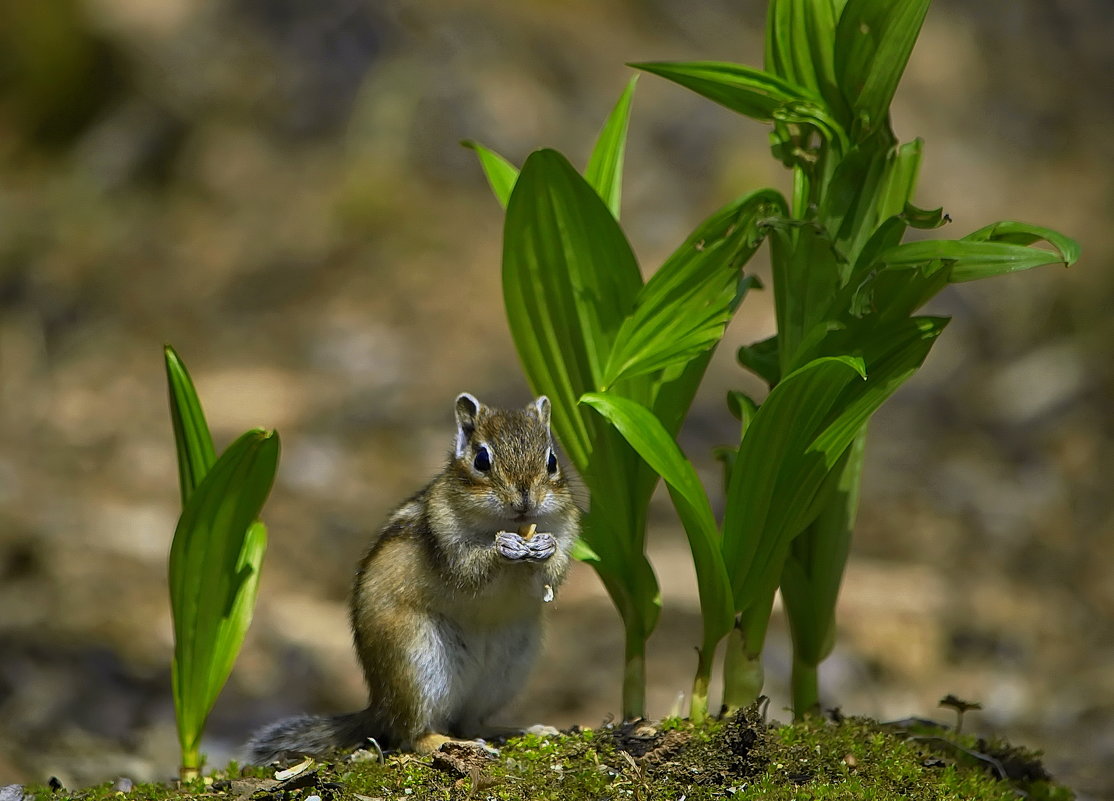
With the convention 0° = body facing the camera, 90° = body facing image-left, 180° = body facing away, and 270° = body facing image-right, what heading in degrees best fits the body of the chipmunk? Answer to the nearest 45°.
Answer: approximately 315°

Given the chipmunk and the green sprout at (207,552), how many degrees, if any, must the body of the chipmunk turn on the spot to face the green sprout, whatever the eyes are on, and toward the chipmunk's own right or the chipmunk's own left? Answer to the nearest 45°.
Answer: approximately 135° to the chipmunk's own right

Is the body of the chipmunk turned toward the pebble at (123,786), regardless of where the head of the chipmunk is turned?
no

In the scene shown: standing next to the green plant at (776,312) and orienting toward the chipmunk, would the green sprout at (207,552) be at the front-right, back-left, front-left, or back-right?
front-left
